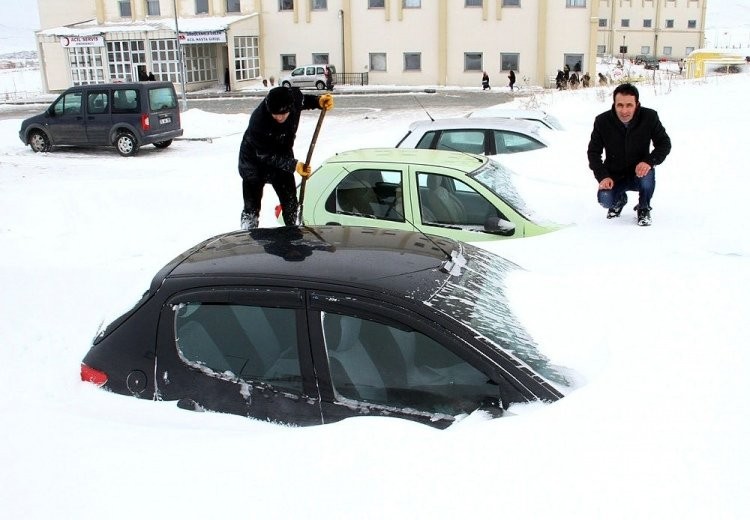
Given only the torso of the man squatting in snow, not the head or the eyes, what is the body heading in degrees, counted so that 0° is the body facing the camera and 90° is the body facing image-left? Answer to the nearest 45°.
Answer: approximately 0°

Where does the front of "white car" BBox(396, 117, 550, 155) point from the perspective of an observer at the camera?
facing to the right of the viewer

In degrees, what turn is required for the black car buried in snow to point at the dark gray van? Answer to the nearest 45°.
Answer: approximately 90° to its left

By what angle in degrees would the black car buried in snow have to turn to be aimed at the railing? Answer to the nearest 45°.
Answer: approximately 90° to its left

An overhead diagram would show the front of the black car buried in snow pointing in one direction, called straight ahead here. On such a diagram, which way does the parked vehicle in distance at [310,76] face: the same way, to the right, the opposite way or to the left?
the opposite way

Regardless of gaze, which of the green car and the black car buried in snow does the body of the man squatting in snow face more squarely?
the black car buried in snow

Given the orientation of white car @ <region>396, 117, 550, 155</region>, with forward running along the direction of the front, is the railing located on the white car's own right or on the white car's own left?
on the white car's own left

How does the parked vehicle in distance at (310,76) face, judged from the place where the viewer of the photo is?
facing to the left of the viewer

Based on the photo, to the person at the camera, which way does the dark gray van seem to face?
facing away from the viewer and to the left of the viewer

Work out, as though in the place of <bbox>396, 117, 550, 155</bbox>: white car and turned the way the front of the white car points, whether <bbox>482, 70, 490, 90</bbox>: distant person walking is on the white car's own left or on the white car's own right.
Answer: on the white car's own left

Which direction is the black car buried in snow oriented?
to the viewer's right

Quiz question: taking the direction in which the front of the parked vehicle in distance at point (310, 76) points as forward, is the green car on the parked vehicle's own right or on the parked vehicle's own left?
on the parked vehicle's own left

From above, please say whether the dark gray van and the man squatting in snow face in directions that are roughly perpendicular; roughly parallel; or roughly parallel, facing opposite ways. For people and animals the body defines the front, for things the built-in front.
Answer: roughly perpendicular

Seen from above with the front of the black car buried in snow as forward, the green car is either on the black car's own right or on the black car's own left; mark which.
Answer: on the black car's own left

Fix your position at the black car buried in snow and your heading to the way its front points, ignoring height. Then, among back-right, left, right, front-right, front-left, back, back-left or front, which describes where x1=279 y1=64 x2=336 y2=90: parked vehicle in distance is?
left

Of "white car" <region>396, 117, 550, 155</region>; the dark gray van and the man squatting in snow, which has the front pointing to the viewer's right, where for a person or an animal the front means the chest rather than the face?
the white car

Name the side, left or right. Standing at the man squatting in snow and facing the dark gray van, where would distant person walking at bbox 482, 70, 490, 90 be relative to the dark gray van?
right

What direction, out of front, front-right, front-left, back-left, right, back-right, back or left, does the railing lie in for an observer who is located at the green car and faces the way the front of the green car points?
back-left
